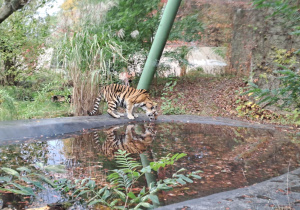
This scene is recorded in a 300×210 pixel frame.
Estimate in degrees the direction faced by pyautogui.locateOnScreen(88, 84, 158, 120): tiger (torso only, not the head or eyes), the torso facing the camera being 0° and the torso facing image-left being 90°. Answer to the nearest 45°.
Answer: approximately 270°

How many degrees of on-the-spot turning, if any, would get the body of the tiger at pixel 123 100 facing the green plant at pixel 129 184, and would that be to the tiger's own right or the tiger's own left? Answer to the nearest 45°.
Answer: approximately 90° to the tiger's own right

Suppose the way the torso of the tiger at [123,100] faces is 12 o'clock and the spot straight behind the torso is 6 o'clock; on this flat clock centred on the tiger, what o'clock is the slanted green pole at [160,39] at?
The slanted green pole is roughly at 10 o'clock from the tiger.

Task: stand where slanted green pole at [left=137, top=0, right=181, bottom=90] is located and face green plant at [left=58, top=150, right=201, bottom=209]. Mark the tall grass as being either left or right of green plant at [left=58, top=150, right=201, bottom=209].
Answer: right
